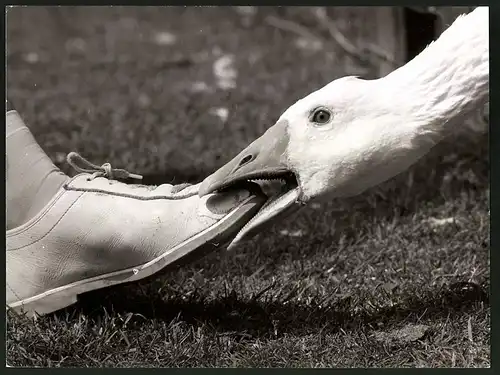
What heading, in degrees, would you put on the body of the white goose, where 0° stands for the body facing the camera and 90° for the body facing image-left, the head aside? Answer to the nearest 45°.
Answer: approximately 90°
